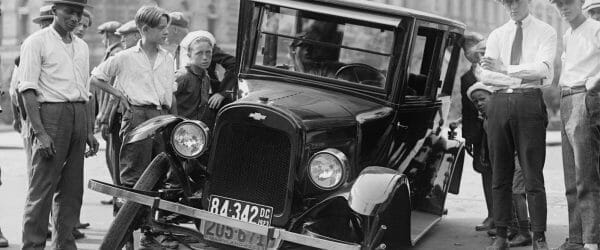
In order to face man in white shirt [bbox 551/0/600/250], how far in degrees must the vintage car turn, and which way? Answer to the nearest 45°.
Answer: approximately 135° to its left

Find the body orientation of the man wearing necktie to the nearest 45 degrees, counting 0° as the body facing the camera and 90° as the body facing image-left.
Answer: approximately 0°

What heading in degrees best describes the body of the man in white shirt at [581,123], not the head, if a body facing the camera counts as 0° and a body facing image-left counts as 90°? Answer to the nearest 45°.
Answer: approximately 45°

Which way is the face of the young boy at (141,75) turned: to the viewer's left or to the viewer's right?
to the viewer's right

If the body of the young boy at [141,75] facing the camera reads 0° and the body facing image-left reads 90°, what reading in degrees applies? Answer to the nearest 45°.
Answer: approximately 315°

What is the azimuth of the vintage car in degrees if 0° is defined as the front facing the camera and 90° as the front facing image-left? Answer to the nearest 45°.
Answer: approximately 45°

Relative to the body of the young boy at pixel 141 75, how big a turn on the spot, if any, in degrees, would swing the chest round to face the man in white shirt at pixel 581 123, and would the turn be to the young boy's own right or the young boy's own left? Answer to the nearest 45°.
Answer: approximately 45° to the young boy's own left
